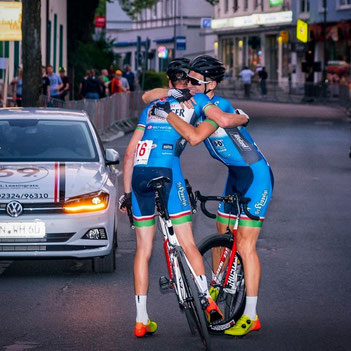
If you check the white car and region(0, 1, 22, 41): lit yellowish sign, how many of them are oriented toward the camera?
2

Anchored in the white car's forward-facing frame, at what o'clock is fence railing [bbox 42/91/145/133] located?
The fence railing is roughly at 6 o'clock from the white car.

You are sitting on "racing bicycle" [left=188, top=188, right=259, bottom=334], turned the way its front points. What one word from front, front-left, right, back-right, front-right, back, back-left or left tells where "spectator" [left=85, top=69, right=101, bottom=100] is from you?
back-right

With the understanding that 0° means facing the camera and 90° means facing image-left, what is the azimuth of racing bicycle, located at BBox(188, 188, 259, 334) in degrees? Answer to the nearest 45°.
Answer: approximately 45°

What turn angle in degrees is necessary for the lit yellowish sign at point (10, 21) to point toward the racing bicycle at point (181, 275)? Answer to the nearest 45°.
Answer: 0° — it already faces it

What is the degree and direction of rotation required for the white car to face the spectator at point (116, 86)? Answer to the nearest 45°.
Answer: approximately 180°

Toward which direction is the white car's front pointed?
toward the camera

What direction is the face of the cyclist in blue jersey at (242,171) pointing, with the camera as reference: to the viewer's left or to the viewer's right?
to the viewer's left

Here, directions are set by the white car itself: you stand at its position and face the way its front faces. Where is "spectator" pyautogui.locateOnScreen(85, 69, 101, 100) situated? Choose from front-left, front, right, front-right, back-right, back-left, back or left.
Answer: back

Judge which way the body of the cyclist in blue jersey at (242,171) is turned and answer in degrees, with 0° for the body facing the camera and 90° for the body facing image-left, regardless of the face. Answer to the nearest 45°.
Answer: approximately 45°
